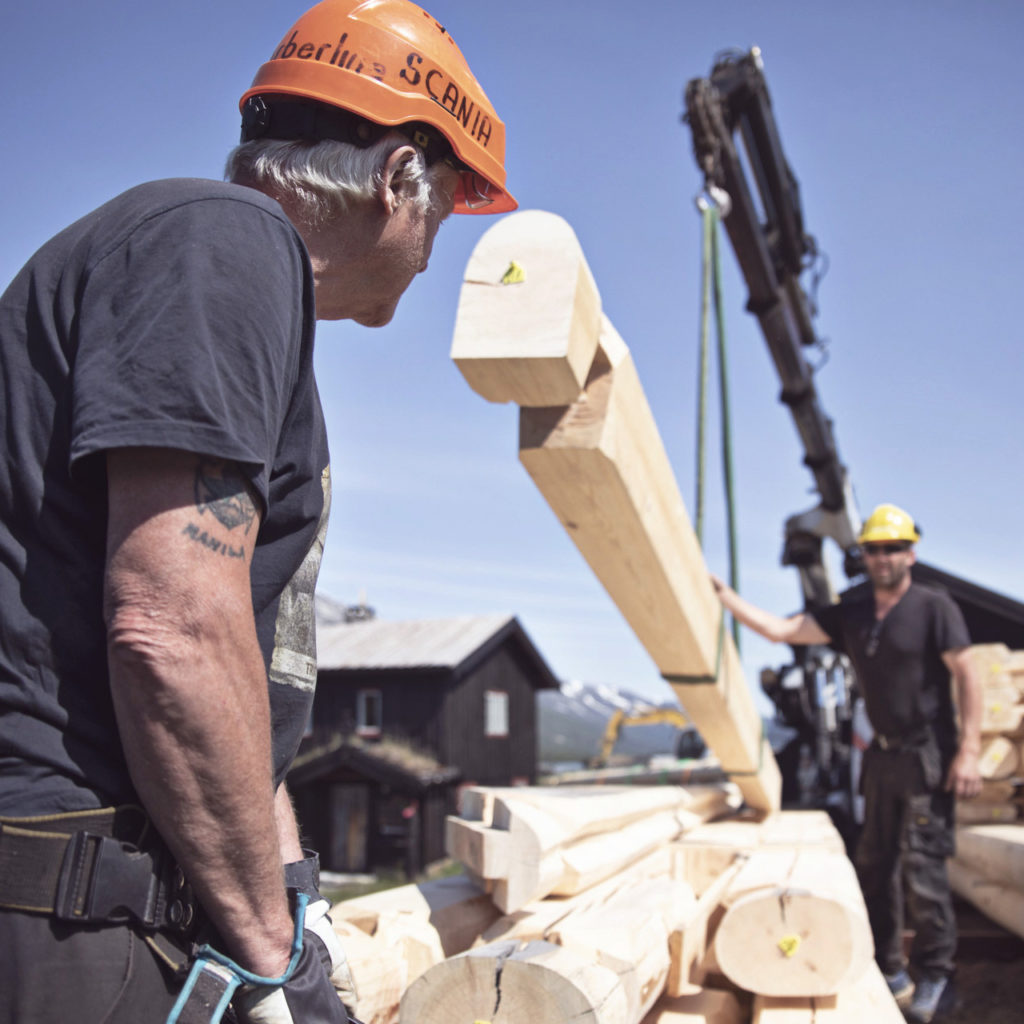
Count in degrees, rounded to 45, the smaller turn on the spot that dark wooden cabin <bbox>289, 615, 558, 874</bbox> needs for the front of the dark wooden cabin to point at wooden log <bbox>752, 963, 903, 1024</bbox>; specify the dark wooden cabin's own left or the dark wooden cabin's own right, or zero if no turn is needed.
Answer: approximately 45° to the dark wooden cabin's own left

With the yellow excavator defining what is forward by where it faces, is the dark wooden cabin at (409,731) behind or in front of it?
in front

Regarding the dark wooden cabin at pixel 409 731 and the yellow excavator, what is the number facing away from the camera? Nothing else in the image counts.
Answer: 0

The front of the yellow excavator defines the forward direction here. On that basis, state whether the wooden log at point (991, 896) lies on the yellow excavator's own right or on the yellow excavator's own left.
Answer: on the yellow excavator's own left

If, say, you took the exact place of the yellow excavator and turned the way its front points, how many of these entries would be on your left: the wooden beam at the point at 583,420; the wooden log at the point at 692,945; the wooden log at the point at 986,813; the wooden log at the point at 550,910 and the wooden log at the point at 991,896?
5

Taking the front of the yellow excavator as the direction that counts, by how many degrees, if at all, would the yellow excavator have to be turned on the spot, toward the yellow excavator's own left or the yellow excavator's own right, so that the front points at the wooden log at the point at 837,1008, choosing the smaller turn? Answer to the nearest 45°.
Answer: approximately 90° to the yellow excavator's own left

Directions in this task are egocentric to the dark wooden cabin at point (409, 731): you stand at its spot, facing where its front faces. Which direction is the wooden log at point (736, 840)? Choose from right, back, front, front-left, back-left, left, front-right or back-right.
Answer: front-left

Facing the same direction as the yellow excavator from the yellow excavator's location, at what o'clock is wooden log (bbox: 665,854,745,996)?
The wooden log is roughly at 9 o'clock from the yellow excavator.

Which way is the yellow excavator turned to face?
to the viewer's left

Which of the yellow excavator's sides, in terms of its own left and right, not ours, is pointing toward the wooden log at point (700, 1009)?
left

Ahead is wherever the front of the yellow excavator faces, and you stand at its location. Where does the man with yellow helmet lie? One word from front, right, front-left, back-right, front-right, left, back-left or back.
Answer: left

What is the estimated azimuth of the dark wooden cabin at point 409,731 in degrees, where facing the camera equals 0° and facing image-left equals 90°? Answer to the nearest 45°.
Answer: approximately 45°

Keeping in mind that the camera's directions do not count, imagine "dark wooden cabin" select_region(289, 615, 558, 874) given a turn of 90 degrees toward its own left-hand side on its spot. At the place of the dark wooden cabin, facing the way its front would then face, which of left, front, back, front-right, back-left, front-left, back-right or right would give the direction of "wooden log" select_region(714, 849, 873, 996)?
front-right

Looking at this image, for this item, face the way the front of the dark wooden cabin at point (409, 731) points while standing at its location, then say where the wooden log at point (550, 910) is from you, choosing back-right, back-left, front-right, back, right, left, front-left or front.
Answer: front-left
